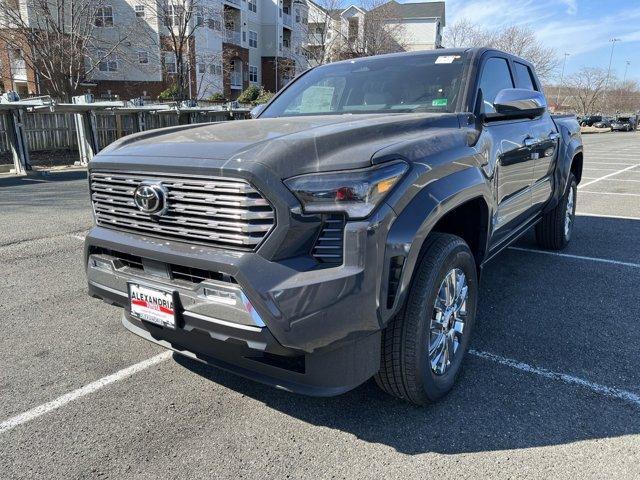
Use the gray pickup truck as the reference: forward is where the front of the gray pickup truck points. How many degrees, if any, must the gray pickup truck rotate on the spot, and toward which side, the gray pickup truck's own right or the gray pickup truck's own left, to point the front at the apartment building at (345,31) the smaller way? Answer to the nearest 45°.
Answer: approximately 135° to the gray pickup truck's own right

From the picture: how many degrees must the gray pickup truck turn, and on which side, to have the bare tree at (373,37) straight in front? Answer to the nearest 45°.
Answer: approximately 135° to its right

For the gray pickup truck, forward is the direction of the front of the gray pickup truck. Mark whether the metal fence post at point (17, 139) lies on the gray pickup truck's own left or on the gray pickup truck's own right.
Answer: on the gray pickup truck's own right

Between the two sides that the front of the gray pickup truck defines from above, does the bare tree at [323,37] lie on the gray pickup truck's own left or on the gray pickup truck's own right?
on the gray pickup truck's own right

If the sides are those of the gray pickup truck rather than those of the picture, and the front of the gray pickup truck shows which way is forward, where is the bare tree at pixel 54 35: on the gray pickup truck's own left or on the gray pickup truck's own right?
on the gray pickup truck's own right

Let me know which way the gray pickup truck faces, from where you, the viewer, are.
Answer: facing the viewer and to the left of the viewer

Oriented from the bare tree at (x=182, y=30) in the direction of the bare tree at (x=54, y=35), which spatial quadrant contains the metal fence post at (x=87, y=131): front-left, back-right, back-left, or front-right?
front-left

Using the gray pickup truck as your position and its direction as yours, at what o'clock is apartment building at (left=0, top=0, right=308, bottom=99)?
The apartment building is roughly at 4 o'clock from the gray pickup truck.
